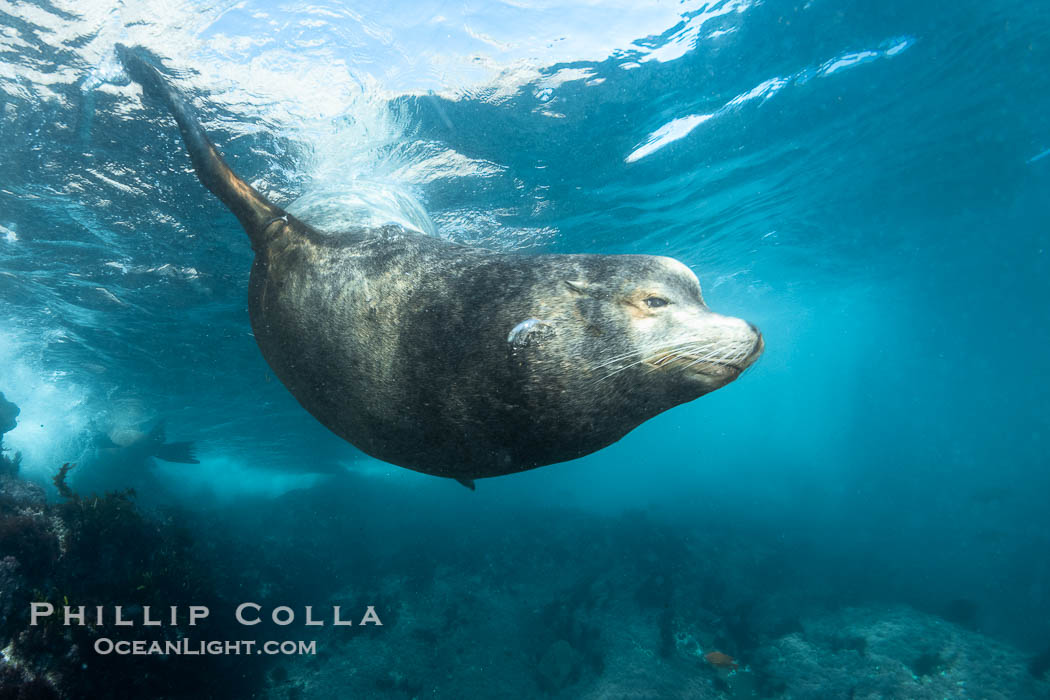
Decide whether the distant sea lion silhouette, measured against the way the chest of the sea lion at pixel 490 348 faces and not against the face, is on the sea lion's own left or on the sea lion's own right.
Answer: on the sea lion's own left

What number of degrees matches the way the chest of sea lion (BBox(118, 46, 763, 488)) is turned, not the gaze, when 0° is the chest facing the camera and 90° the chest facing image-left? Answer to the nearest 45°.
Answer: approximately 270°
